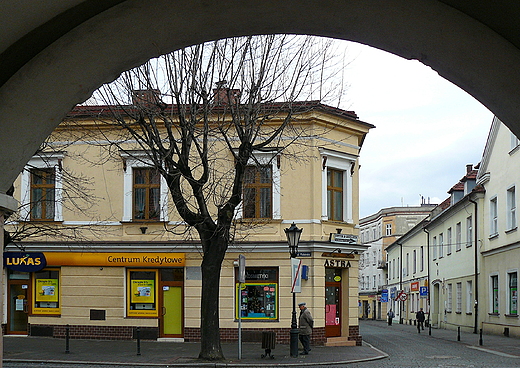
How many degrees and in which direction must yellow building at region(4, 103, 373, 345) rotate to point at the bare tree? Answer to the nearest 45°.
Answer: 0° — it already faces it

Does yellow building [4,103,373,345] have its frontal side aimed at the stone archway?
yes

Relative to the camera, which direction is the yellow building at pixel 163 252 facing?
toward the camera
